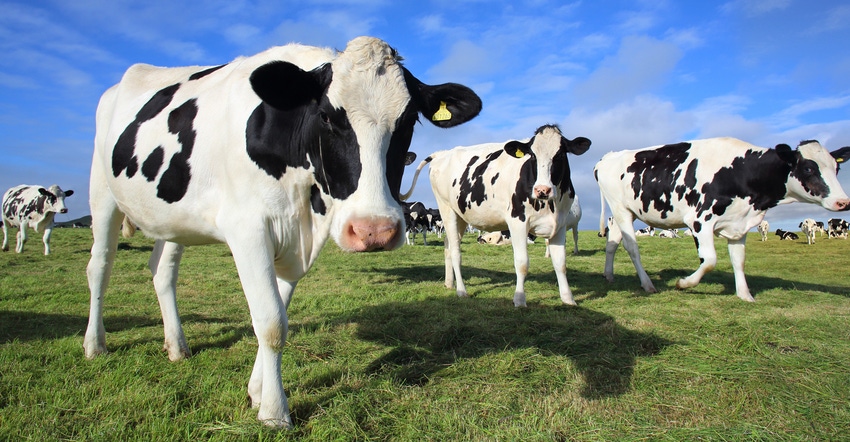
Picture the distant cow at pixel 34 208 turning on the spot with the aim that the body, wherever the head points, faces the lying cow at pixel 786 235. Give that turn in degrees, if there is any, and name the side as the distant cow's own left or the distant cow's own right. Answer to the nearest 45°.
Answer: approximately 45° to the distant cow's own left

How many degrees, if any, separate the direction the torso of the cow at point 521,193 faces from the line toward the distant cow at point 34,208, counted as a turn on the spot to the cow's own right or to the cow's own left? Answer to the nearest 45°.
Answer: approximately 180°

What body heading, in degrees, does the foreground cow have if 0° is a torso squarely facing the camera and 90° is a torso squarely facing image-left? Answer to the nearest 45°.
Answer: approximately 315°

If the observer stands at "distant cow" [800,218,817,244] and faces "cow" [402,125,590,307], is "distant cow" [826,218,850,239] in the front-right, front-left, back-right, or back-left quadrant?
back-left

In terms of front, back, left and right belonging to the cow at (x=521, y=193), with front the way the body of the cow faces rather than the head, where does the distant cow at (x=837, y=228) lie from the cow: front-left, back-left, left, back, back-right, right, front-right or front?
left

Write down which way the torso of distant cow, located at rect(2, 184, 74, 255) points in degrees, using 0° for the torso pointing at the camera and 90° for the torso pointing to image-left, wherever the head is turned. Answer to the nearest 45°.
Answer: approximately 315°

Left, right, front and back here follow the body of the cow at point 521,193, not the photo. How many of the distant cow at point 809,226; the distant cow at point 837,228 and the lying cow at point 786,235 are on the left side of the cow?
3

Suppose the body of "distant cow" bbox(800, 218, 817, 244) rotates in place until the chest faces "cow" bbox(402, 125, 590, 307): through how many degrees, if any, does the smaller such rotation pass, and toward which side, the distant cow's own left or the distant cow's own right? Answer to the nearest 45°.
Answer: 0° — it already faces it
